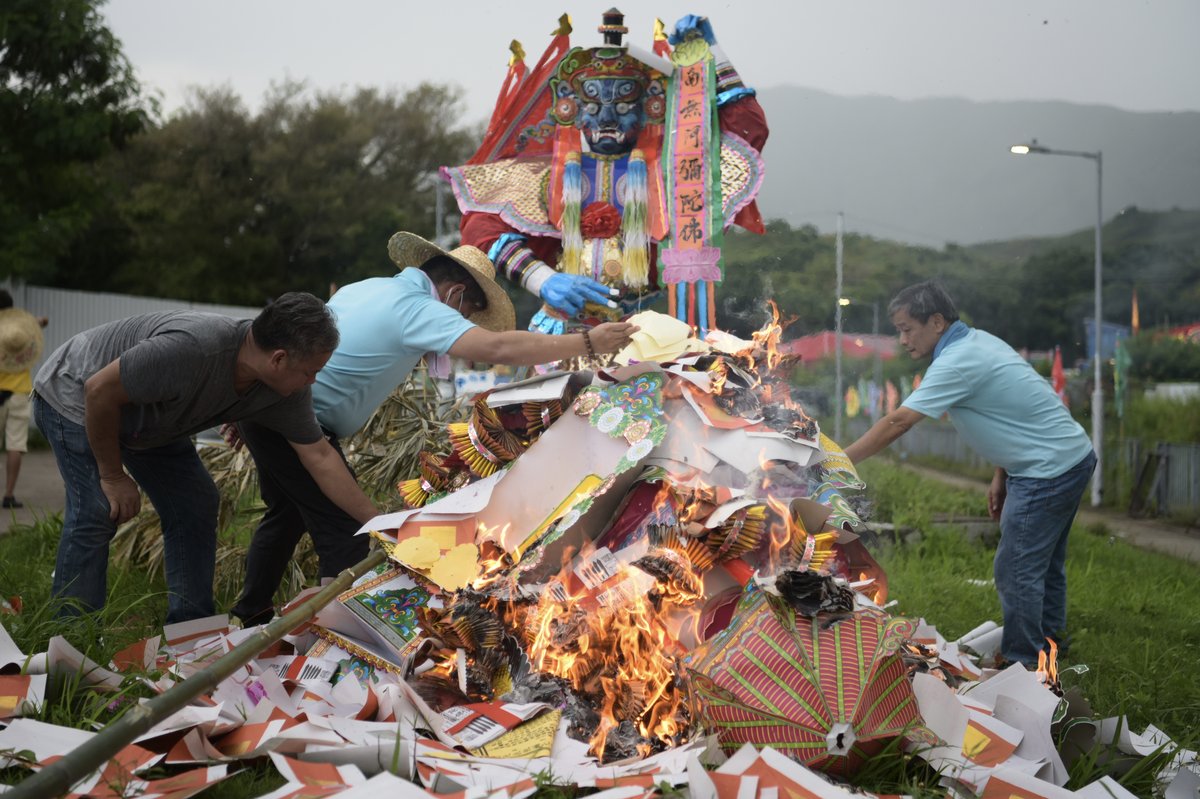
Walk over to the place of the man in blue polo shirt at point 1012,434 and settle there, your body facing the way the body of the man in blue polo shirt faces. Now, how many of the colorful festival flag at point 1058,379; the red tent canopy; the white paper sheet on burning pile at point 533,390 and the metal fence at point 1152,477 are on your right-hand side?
3

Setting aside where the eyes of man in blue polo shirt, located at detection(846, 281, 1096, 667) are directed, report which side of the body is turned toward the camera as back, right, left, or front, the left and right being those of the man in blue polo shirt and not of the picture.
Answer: left

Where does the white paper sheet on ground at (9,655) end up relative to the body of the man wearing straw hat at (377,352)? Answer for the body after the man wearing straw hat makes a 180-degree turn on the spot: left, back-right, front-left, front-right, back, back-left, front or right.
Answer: front-left

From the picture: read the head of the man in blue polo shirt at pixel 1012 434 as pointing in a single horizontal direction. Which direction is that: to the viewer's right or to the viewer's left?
to the viewer's left

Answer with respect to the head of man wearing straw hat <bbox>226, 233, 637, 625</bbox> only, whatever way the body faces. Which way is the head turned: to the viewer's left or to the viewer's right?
to the viewer's right

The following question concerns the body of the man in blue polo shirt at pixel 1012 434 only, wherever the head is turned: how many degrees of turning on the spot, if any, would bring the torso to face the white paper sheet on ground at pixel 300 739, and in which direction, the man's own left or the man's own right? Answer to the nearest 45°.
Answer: approximately 45° to the man's own left

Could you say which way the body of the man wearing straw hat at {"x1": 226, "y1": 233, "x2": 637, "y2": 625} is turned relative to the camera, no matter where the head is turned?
to the viewer's right

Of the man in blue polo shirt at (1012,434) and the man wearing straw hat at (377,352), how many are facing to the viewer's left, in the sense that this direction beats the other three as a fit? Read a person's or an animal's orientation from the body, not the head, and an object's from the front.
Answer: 1

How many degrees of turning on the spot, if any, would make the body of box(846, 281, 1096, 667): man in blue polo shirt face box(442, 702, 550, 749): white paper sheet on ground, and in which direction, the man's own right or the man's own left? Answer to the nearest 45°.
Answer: approximately 45° to the man's own left

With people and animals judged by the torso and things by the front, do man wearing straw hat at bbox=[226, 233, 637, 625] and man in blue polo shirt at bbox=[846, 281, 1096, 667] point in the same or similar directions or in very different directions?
very different directions
